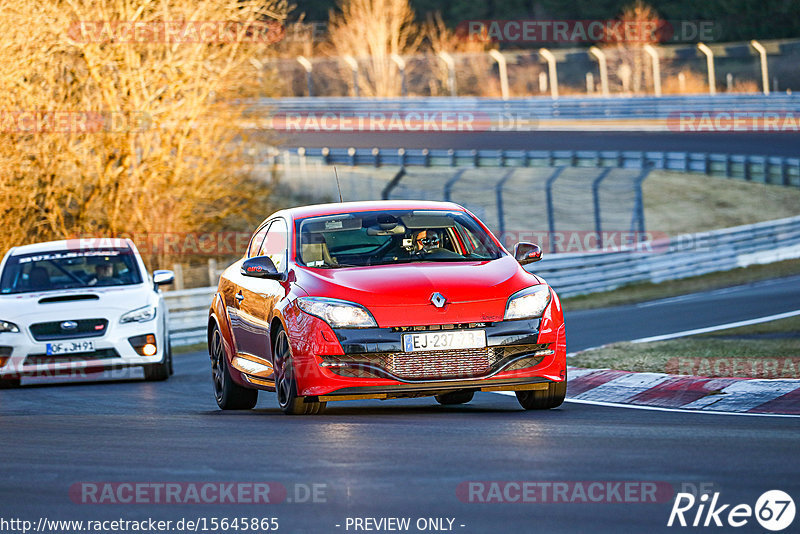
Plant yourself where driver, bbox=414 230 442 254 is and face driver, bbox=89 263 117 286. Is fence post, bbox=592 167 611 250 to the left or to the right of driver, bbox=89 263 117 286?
right

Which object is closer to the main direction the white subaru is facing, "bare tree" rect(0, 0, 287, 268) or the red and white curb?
the red and white curb

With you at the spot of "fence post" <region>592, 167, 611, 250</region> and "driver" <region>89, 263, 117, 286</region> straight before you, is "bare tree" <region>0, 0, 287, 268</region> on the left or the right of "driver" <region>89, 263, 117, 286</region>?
right

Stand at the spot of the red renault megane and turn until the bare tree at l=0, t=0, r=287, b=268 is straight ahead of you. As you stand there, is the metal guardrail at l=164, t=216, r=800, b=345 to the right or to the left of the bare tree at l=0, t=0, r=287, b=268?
right

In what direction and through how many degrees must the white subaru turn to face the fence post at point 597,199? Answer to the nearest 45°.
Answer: approximately 135° to its left

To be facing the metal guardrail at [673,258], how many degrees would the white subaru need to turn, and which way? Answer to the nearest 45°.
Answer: approximately 135° to its left

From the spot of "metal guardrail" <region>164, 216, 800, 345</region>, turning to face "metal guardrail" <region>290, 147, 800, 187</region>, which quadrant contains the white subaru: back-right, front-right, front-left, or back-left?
back-left

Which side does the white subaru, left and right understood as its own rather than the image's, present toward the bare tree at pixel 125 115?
back

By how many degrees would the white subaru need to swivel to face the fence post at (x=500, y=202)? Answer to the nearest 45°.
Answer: approximately 135° to its left

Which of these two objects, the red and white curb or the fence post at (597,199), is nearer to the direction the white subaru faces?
the red and white curb

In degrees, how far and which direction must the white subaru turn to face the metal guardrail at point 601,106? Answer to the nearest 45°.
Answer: approximately 135° to its left

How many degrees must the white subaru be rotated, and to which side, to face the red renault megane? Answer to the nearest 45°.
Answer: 0° — it already faces it

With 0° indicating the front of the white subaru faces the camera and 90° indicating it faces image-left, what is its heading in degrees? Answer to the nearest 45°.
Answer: approximately 0°
